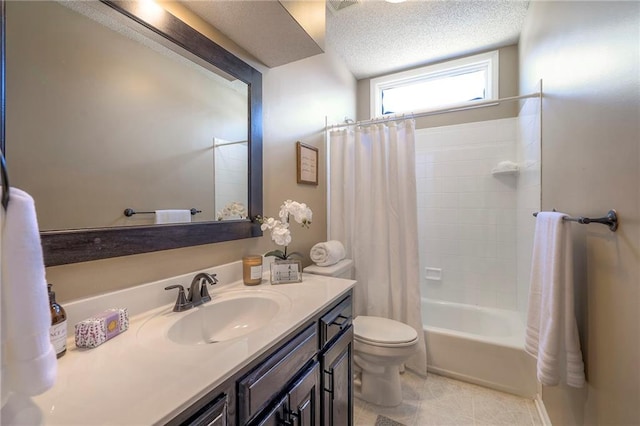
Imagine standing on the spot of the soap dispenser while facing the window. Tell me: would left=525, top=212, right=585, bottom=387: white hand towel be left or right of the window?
right

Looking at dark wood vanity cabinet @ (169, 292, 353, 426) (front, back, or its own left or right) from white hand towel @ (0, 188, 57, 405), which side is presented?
right

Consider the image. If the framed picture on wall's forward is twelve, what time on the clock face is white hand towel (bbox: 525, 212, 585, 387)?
The white hand towel is roughly at 12 o'clock from the framed picture on wall.

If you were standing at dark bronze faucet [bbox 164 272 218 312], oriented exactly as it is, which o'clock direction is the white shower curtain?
The white shower curtain is roughly at 10 o'clock from the dark bronze faucet.

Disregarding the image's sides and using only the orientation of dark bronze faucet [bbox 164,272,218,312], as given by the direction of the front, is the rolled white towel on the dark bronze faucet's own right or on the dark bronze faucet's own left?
on the dark bronze faucet's own left

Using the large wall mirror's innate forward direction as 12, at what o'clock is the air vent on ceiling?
The air vent on ceiling is roughly at 10 o'clock from the large wall mirror.

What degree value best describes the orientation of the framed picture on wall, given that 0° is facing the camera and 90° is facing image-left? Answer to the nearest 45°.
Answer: approximately 315°

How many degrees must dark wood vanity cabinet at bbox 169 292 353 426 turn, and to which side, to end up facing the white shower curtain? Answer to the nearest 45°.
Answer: approximately 90° to its left

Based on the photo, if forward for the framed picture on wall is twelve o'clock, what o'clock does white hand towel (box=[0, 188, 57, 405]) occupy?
The white hand towel is roughly at 2 o'clock from the framed picture on wall.

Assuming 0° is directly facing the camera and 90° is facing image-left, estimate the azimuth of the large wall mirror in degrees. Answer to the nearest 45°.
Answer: approximately 315°
